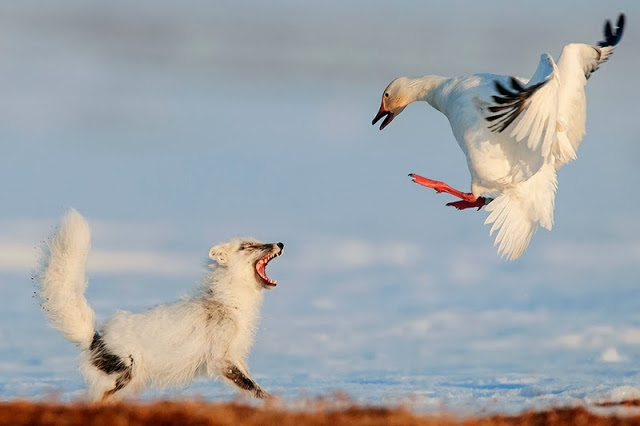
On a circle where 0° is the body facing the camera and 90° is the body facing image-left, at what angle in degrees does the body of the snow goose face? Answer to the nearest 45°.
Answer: approximately 90°

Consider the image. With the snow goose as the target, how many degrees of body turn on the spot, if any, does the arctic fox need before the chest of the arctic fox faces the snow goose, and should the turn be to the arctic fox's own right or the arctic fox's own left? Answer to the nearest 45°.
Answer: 0° — it already faces it

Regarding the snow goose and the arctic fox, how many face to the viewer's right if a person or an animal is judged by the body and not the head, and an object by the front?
1

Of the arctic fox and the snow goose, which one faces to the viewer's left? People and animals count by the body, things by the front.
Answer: the snow goose

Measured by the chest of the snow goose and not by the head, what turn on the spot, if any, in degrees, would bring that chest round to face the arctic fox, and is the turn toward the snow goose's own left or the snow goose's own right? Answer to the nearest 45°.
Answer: approximately 45° to the snow goose's own left

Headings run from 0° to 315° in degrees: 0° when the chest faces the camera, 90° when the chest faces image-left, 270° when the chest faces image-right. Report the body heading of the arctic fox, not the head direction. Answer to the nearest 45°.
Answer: approximately 270°
